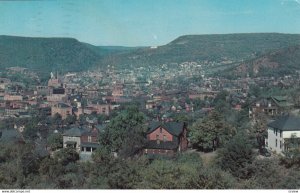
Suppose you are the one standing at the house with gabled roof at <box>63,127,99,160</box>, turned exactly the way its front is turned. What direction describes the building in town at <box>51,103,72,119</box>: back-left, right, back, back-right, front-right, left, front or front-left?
back

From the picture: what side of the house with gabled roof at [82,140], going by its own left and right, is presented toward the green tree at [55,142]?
right

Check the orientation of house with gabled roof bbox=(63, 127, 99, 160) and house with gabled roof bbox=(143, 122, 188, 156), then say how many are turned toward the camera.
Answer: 2

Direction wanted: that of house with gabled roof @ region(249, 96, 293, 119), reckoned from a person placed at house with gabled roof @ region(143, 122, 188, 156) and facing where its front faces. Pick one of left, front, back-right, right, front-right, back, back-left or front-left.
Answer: back-left

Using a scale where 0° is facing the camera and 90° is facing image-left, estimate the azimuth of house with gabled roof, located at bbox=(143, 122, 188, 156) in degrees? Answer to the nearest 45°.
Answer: approximately 0°

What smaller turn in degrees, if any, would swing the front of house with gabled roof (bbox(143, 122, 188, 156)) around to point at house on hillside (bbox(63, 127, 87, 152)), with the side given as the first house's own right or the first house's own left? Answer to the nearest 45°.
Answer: approximately 135° to the first house's own right

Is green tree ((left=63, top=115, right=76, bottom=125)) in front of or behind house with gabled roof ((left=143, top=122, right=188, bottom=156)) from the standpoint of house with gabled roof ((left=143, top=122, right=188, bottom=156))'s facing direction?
behind

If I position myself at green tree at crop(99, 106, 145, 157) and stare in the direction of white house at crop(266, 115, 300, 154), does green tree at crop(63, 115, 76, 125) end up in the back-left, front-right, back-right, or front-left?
back-left

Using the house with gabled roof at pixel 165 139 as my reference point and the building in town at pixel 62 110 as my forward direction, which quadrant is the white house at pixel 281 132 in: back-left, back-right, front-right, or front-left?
back-right

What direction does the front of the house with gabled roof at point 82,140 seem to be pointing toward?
toward the camera

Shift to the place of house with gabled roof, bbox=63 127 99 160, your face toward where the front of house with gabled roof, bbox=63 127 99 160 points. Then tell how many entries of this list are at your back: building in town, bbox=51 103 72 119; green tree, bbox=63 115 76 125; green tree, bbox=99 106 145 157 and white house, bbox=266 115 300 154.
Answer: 2

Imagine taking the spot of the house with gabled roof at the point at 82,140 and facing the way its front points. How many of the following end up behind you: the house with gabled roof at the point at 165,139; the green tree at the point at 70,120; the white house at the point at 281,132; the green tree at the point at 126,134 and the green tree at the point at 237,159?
1

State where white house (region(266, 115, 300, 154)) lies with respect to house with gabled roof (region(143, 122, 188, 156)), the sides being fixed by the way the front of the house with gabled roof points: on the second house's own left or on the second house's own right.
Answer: on the second house's own left
